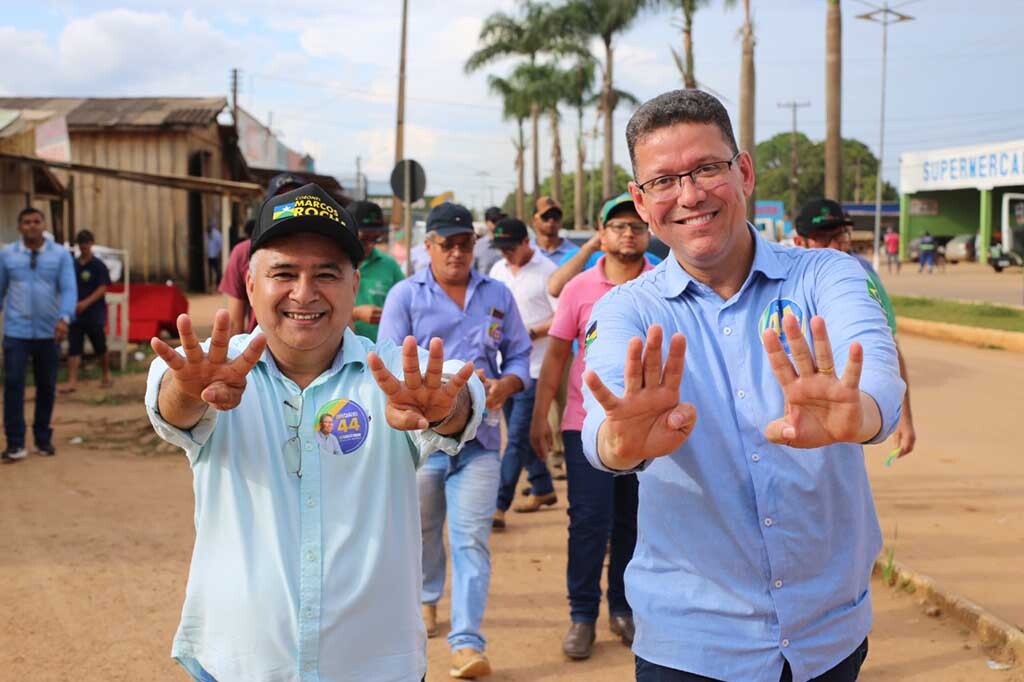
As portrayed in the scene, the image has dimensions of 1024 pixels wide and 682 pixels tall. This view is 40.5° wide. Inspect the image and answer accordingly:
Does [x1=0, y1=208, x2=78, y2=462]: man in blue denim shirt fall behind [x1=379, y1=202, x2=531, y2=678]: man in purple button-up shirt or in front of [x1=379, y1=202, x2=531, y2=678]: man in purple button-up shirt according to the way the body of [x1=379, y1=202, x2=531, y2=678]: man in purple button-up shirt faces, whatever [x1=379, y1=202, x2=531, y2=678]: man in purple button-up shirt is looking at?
behind

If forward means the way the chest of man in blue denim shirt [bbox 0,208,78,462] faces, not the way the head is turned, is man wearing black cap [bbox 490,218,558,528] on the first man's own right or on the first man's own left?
on the first man's own left

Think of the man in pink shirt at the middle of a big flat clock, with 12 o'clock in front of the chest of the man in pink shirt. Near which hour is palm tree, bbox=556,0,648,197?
The palm tree is roughly at 6 o'clock from the man in pink shirt.

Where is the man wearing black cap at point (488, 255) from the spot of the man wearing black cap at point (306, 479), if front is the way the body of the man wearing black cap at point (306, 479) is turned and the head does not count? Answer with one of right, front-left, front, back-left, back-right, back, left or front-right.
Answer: back

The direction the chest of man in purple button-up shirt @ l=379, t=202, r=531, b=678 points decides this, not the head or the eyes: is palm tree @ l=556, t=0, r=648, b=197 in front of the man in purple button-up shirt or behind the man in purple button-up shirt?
behind

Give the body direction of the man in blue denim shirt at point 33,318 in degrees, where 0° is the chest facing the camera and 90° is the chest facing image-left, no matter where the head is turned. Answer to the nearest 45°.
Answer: approximately 0°

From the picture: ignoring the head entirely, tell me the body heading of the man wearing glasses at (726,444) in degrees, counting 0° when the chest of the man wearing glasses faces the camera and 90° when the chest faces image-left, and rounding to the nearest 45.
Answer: approximately 0°
